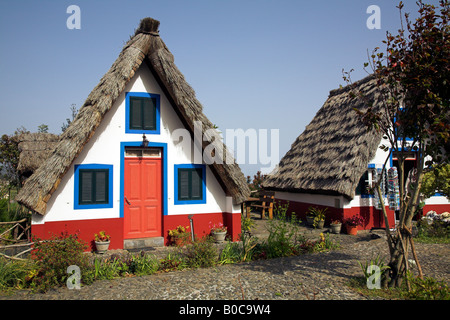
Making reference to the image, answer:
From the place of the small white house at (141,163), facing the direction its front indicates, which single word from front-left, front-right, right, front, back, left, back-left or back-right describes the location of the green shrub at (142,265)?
front

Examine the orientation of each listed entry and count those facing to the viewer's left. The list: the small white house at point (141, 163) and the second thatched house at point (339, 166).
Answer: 0

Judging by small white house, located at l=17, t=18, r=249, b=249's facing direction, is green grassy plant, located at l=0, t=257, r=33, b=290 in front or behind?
in front

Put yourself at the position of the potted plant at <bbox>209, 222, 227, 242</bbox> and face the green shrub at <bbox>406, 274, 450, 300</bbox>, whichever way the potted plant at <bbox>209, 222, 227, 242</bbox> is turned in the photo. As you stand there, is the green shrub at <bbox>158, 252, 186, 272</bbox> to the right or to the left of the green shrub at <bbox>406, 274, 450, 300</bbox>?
right

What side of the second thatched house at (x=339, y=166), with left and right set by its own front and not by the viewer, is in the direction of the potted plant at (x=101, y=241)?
right

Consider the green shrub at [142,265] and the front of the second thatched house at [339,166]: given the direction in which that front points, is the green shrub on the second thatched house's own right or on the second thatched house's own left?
on the second thatched house's own right

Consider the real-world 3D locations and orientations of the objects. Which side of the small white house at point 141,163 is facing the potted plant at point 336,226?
left

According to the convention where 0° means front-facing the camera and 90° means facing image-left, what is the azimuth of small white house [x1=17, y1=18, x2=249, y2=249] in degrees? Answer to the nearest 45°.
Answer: approximately 0°

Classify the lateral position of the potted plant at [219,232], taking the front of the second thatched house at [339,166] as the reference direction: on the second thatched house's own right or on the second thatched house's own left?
on the second thatched house's own right

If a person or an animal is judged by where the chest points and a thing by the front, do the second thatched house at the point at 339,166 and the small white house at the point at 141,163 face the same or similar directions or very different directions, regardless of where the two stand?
same or similar directions

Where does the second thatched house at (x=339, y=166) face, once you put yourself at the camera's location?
facing the viewer and to the right of the viewer
